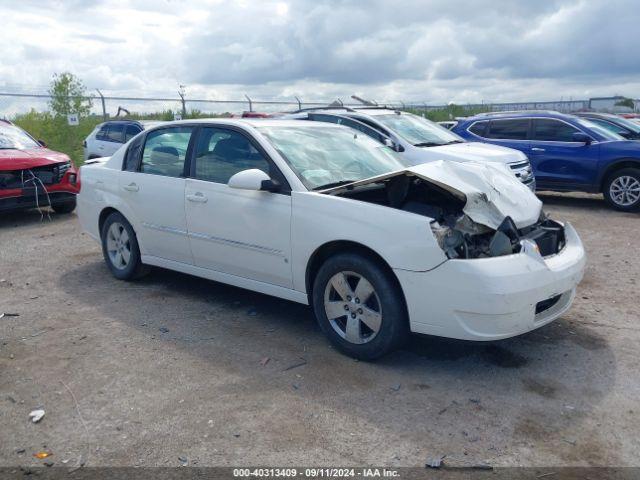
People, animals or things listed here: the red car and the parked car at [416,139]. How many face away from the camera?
0

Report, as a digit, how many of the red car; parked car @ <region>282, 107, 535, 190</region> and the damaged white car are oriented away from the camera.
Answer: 0

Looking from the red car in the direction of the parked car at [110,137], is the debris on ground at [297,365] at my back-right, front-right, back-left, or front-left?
back-right

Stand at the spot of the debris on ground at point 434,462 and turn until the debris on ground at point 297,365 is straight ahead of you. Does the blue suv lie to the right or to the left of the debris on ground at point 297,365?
right

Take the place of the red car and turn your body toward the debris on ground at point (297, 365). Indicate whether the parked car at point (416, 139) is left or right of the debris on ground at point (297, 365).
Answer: left

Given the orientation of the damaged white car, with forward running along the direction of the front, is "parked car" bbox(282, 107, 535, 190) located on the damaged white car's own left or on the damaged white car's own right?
on the damaged white car's own left

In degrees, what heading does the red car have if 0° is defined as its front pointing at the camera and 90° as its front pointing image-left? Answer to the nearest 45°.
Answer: approximately 315°

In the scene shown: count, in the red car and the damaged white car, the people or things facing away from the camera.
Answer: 0

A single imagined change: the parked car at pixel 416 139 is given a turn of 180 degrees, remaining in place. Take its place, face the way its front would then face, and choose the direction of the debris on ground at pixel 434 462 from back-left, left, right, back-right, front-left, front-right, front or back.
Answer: back-left
